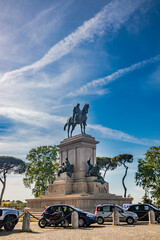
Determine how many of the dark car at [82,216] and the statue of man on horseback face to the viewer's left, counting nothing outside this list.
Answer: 0

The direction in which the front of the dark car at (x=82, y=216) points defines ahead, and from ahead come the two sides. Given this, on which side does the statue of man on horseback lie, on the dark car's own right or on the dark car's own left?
on the dark car's own left

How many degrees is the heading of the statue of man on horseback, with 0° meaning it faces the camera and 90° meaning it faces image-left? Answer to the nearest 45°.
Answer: approximately 315°
